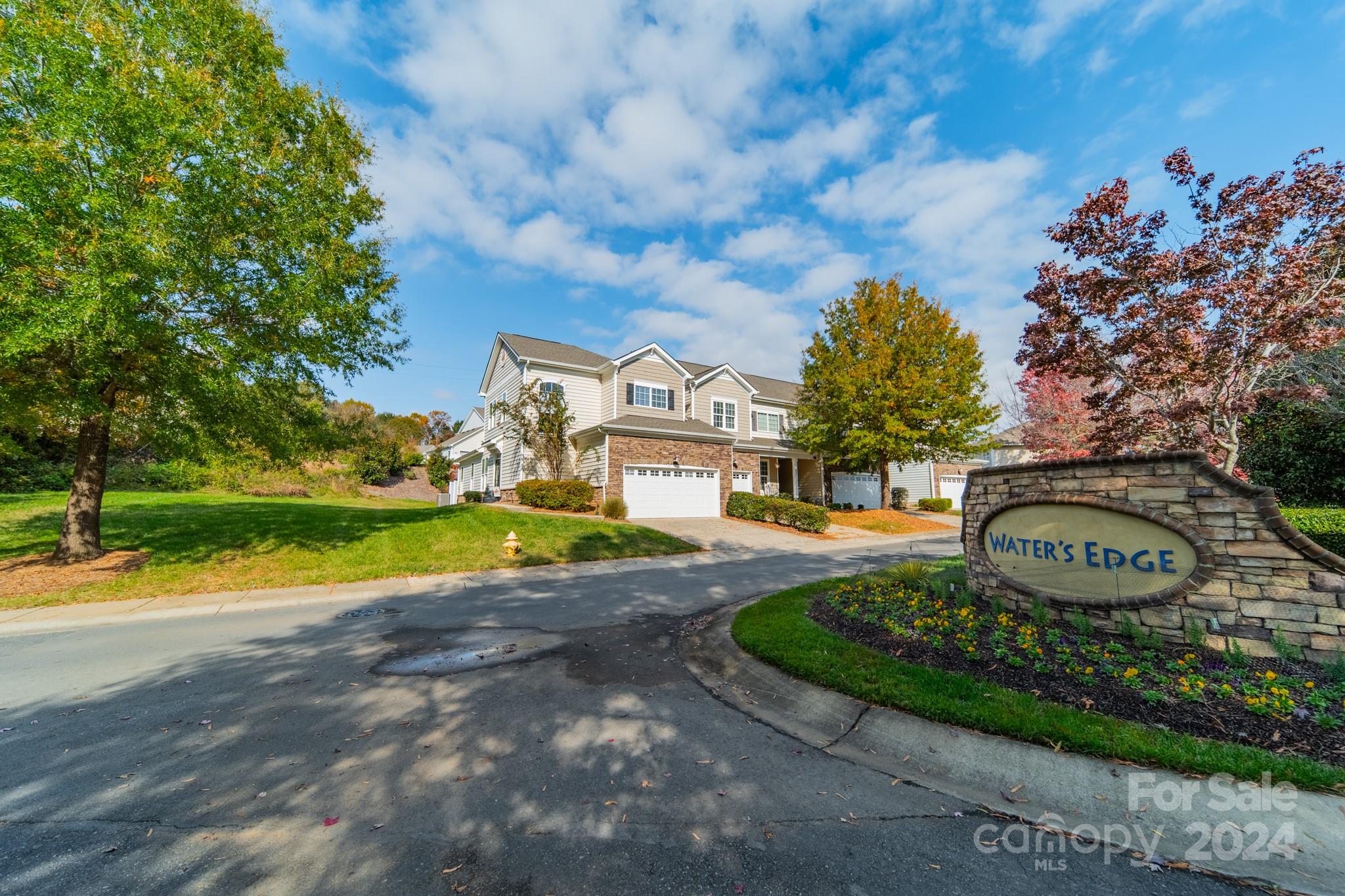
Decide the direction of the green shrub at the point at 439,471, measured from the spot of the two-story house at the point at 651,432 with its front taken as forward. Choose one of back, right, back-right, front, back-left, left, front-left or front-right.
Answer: back

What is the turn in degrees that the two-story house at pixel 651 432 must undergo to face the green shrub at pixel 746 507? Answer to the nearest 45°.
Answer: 0° — it already faces it

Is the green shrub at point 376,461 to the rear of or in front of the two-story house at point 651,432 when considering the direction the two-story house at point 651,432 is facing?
to the rear

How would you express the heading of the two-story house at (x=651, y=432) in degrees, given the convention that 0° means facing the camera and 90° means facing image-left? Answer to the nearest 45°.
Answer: approximately 315°

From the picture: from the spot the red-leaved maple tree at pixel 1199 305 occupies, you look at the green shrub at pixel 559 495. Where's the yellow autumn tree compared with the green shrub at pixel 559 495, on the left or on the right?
right

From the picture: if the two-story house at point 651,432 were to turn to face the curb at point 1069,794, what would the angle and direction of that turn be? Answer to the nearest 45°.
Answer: approximately 45° to its right

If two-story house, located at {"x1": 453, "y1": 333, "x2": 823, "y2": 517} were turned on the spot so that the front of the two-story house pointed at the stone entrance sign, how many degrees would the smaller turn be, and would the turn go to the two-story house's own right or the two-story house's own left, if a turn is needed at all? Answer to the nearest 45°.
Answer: approximately 45° to the two-story house's own right

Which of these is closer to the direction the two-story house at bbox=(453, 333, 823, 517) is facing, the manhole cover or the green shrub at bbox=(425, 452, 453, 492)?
the manhole cover
